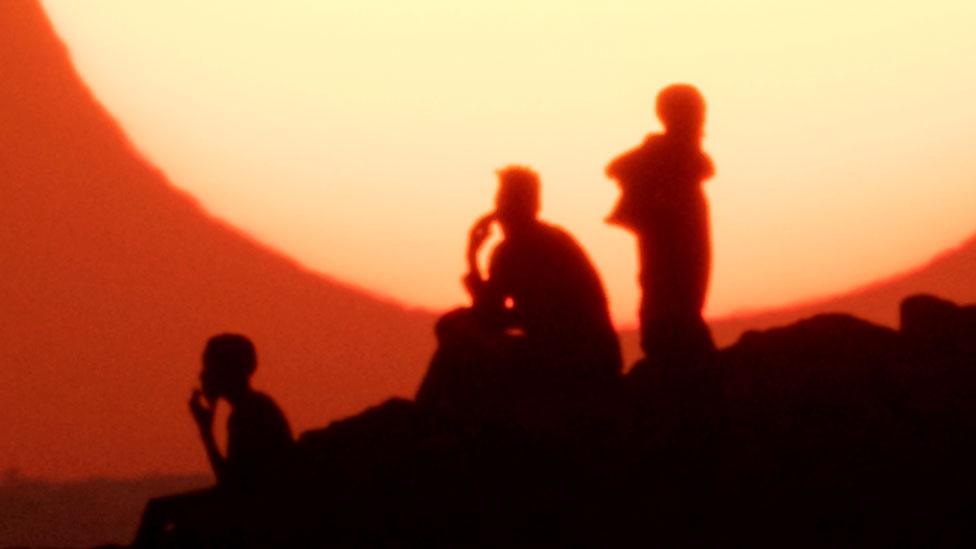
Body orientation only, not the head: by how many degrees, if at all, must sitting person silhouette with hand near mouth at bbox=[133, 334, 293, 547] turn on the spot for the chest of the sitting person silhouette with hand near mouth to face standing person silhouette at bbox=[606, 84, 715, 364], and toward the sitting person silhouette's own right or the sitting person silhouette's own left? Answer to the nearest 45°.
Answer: approximately 180°

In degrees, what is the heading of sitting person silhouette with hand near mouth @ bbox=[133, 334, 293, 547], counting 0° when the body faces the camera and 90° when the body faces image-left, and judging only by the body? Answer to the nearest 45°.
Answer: approximately 90°

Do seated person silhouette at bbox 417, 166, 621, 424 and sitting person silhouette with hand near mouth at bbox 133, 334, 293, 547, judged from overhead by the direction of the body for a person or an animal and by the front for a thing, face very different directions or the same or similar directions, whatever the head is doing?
same or similar directions

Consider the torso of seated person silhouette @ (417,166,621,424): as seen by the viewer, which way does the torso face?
to the viewer's left

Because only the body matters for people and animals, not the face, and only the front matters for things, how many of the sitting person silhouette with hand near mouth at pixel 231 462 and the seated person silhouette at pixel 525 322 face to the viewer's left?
2

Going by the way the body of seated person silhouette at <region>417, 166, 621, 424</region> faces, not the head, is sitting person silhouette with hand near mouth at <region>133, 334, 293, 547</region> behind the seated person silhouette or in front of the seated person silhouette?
in front

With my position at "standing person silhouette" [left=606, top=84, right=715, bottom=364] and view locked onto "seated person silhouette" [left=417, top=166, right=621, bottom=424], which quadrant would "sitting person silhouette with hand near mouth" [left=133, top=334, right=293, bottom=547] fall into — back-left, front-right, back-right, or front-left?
front-left

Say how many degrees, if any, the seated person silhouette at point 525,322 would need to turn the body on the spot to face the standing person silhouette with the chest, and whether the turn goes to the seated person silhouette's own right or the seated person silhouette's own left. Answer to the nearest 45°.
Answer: approximately 135° to the seated person silhouette's own left

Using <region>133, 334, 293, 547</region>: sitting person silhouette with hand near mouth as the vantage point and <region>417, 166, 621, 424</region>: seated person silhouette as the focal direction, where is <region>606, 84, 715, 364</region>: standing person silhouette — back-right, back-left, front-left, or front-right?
front-right

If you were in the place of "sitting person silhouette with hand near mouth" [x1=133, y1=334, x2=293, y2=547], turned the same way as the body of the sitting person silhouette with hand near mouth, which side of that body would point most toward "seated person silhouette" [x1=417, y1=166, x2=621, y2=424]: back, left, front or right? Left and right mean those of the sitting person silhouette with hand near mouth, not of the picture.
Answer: back
